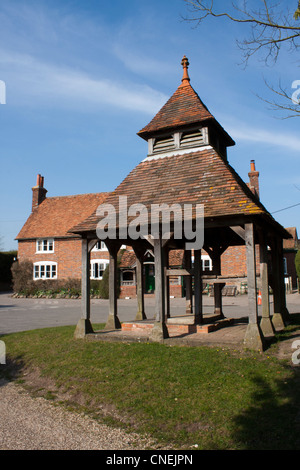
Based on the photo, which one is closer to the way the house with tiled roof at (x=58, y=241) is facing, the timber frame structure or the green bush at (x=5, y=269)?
the timber frame structure

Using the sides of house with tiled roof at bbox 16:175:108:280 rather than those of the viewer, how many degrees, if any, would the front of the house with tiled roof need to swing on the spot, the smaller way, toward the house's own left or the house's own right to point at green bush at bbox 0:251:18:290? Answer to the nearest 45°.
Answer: approximately 135° to the house's own right

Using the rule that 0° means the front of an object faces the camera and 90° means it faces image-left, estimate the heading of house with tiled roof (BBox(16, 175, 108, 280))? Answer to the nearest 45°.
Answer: approximately 0°

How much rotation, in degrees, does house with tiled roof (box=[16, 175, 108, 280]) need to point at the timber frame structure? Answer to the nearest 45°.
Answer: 0° — it already faces it
